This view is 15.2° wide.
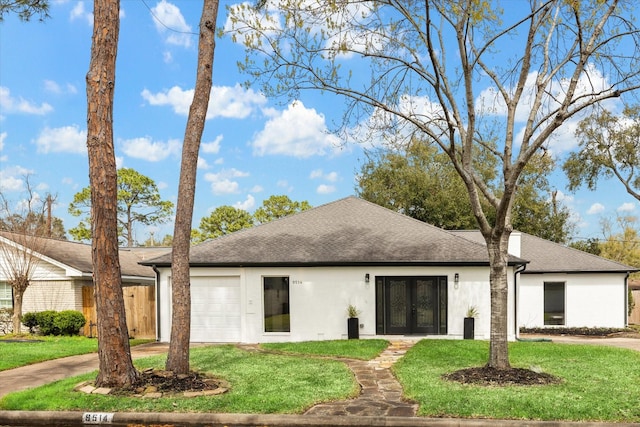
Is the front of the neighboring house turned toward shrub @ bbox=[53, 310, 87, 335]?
yes

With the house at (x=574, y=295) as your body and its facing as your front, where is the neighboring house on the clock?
The neighboring house is roughly at 2 o'clock from the house.

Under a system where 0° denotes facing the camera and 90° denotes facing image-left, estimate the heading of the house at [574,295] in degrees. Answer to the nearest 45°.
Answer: approximately 0°

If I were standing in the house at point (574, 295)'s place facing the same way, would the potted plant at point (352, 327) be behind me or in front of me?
in front

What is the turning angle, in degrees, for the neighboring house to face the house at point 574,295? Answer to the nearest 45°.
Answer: approximately 90° to its left

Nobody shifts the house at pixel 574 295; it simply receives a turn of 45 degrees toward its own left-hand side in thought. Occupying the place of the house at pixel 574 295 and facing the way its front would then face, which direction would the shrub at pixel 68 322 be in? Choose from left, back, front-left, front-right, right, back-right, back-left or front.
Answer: right
